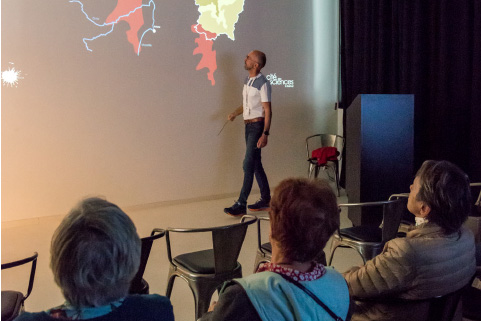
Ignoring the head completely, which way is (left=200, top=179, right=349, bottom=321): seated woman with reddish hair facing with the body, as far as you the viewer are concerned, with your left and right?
facing away from the viewer and to the left of the viewer

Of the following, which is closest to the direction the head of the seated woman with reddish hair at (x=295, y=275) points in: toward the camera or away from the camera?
away from the camera

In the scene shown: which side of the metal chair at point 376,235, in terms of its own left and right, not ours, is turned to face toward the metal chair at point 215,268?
left

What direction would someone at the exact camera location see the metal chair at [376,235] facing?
facing away from the viewer and to the left of the viewer

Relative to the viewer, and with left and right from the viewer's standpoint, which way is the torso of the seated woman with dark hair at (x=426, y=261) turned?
facing away from the viewer and to the left of the viewer

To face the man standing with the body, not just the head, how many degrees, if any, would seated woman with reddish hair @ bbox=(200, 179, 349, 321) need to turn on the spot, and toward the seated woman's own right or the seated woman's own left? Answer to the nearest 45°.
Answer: approximately 45° to the seated woman's own right

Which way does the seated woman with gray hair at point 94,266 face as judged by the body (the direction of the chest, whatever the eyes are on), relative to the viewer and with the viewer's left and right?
facing away from the viewer

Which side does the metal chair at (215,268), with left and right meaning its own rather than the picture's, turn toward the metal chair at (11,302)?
left

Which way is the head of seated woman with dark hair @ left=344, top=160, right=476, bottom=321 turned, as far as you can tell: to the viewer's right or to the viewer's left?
to the viewer's left

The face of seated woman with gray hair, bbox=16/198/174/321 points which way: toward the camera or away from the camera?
away from the camera

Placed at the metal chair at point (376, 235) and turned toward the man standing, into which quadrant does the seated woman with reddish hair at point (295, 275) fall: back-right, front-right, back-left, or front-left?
back-left

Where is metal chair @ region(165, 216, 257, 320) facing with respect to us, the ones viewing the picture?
facing away from the viewer and to the left of the viewer
